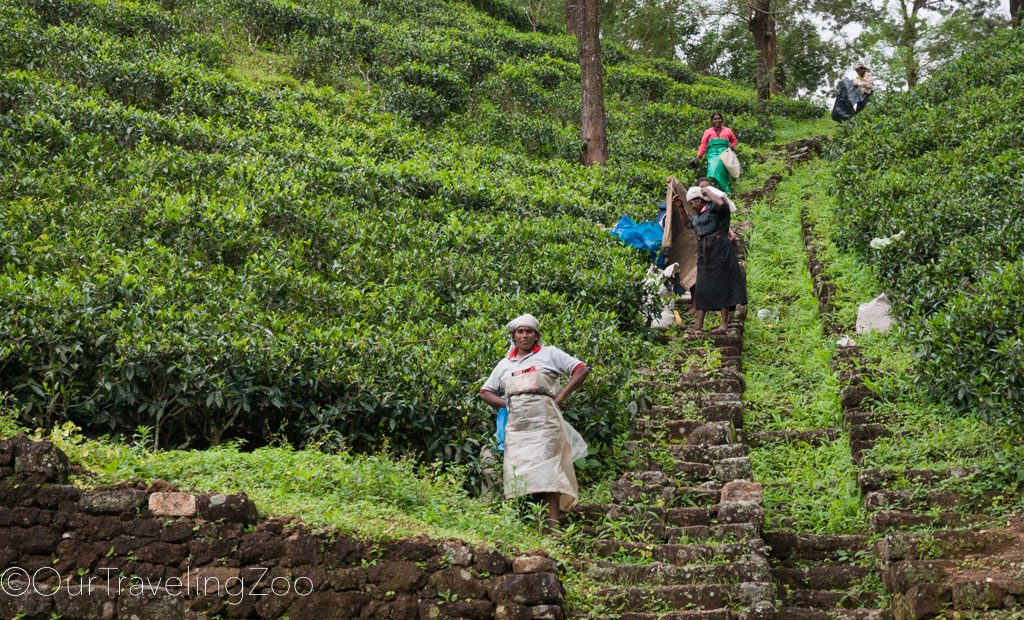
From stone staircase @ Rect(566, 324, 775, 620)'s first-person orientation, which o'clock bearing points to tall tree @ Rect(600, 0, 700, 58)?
The tall tree is roughly at 6 o'clock from the stone staircase.

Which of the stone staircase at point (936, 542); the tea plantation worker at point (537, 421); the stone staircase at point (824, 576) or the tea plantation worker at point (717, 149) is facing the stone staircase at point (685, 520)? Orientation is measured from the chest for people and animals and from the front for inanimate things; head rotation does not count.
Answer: the tea plantation worker at point (717, 149)

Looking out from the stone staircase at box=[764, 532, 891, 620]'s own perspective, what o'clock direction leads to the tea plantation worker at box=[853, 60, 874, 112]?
The tea plantation worker is roughly at 6 o'clock from the stone staircase.

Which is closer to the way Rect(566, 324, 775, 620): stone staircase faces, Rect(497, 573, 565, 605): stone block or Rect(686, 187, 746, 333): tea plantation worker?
the stone block

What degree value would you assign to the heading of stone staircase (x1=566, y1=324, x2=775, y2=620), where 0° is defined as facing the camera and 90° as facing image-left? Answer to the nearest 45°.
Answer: approximately 0°

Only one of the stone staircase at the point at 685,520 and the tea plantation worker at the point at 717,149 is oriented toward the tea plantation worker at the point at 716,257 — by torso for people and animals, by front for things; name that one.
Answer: the tea plantation worker at the point at 717,149

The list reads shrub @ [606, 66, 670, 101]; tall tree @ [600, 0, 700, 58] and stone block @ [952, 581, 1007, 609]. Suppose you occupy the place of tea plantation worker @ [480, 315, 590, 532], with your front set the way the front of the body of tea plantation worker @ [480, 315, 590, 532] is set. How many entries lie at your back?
2
